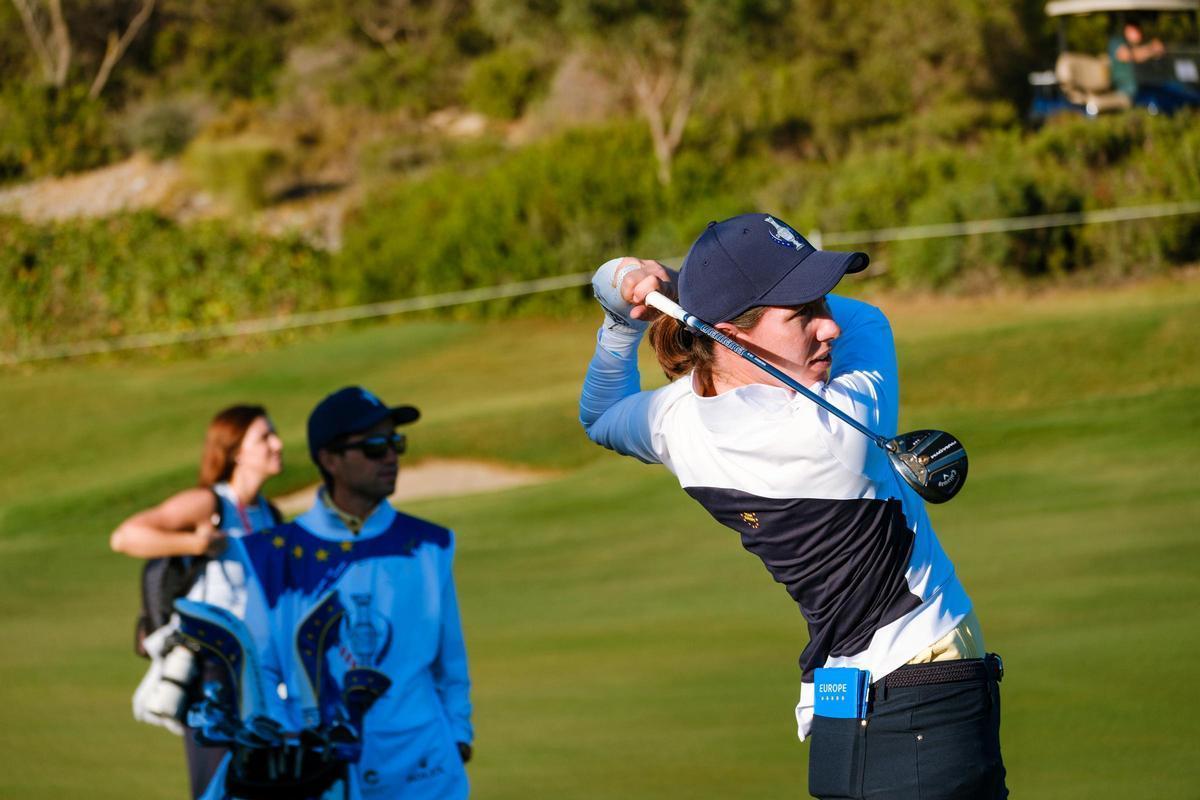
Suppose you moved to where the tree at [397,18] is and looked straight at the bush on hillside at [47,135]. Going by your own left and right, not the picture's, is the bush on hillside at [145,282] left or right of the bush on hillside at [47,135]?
left

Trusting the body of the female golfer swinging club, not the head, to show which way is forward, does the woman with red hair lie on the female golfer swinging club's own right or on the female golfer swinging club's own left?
on the female golfer swinging club's own left

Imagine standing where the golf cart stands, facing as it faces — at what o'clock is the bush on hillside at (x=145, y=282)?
The bush on hillside is roughly at 6 o'clock from the golf cart.

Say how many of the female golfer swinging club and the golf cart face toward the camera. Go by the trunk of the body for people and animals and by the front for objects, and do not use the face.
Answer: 0

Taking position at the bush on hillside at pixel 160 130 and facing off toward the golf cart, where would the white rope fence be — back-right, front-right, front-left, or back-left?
front-right

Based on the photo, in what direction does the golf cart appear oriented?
to the viewer's right

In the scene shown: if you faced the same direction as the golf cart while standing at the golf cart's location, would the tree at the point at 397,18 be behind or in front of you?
behind
